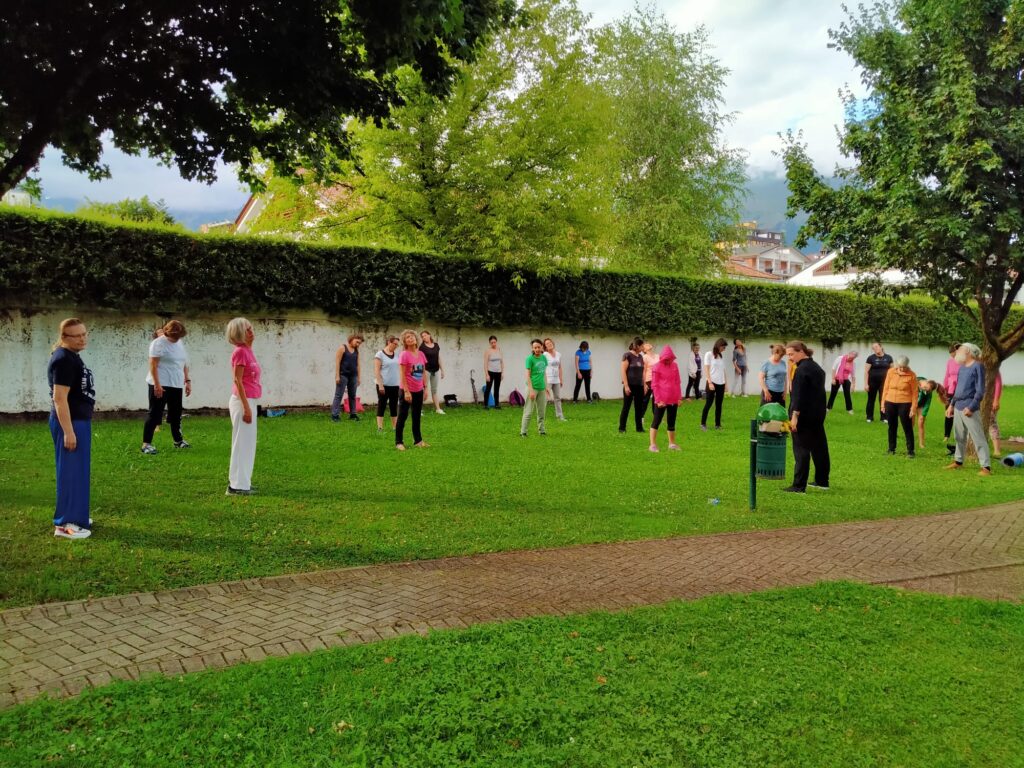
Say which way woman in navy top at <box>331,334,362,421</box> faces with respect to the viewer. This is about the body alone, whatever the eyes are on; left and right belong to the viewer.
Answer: facing the viewer and to the right of the viewer

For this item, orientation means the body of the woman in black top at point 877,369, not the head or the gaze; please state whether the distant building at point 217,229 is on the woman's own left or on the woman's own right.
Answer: on the woman's own right

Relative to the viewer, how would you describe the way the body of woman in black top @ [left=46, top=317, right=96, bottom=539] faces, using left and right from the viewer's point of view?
facing to the right of the viewer

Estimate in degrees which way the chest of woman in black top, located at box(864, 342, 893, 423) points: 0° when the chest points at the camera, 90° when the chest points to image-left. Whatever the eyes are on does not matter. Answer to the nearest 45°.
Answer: approximately 0°

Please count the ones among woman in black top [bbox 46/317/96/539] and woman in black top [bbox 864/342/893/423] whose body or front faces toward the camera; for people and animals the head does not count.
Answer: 1

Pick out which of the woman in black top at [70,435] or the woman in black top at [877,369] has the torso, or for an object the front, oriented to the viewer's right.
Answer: the woman in black top at [70,435]

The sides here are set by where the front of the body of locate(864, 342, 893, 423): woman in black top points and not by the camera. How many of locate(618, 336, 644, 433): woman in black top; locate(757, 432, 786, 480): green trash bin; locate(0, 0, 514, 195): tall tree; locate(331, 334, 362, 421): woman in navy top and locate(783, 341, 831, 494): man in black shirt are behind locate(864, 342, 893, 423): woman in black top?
0

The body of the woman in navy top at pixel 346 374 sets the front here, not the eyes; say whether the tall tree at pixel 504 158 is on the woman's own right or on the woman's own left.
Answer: on the woman's own left

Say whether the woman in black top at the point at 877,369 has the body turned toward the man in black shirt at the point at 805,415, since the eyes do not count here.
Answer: yes

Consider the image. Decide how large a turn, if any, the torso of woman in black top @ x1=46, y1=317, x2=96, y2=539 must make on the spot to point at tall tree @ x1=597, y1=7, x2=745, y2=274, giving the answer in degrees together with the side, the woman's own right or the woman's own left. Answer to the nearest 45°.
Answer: approximately 45° to the woman's own left

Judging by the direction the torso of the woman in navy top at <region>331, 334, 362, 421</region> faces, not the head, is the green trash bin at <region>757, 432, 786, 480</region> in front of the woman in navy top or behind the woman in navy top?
in front

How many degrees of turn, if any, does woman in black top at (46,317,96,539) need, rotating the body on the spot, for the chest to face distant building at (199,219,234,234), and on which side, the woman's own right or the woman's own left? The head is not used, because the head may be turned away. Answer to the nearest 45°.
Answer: approximately 90° to the woman's own left

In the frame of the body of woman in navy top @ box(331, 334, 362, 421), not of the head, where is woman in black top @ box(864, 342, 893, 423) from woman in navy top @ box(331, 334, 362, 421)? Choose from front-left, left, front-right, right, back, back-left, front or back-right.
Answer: front-left
